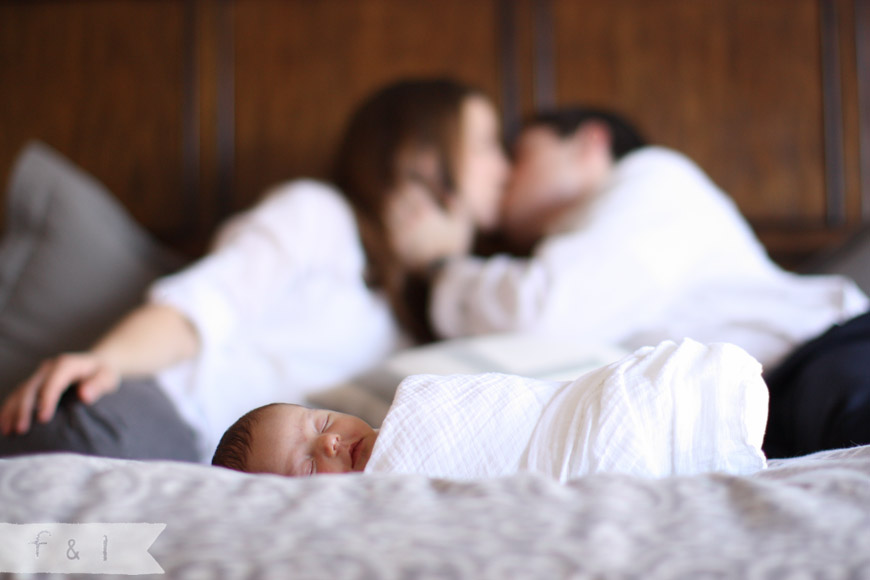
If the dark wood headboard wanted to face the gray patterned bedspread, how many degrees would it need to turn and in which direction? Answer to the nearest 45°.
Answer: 0° — it already faces it

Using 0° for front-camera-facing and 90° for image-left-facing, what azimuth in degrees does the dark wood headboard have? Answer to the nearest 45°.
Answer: approximately 0°

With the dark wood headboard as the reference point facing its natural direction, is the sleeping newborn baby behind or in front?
in front
